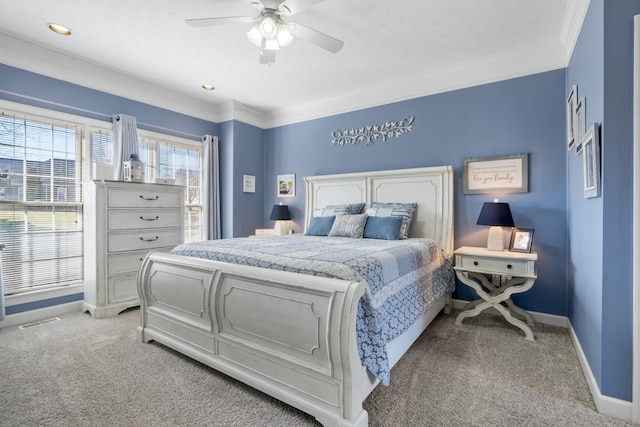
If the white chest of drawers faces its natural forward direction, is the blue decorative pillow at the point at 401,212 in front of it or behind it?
in front

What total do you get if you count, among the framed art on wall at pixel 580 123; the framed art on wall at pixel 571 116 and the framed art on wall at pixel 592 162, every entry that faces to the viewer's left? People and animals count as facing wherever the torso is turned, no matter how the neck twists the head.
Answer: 3

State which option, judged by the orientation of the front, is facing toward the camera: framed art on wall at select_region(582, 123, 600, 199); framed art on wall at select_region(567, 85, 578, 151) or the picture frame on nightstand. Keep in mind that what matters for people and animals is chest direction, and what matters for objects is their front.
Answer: the picture frame on nightstand

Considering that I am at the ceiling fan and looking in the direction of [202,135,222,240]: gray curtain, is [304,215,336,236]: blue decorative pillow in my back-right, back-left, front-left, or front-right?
front-right

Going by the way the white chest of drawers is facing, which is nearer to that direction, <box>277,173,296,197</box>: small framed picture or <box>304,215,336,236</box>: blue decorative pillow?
the blue decorative pillow

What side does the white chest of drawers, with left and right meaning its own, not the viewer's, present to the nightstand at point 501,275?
front

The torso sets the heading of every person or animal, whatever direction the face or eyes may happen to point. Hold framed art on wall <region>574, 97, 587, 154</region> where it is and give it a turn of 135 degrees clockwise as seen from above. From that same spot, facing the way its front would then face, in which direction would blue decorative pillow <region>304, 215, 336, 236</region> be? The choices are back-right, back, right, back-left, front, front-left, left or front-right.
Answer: back-left

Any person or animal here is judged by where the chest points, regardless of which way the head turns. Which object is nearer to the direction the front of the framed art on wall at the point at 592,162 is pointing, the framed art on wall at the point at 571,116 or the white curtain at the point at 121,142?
the white curtain

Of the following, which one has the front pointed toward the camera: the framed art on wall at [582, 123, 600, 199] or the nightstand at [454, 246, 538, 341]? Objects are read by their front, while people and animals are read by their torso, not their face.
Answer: the nightstand

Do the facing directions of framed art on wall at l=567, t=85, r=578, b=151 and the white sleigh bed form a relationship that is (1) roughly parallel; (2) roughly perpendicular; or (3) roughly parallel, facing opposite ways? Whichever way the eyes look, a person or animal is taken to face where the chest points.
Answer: roughly perpendicular

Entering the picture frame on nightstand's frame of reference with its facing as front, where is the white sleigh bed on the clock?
The white sleigh bed is roughly at 1 o'clock from the picture frame on nightstand.

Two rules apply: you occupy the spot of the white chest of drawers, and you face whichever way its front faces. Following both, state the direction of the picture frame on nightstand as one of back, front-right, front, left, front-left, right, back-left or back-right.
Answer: front

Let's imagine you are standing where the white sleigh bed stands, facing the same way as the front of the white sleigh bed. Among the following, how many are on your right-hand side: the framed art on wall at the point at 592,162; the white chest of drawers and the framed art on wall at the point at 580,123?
1

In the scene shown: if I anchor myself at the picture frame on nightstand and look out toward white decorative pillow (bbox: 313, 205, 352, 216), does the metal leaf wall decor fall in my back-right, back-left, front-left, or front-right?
front-right

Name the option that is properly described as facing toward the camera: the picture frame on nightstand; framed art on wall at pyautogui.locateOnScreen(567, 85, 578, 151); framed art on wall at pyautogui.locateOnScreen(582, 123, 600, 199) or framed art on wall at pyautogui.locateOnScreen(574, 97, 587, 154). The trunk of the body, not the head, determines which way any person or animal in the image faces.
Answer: the picture frame on nightstand

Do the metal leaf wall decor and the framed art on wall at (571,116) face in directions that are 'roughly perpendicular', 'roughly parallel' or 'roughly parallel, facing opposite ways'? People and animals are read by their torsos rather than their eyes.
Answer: roughly perpendicular

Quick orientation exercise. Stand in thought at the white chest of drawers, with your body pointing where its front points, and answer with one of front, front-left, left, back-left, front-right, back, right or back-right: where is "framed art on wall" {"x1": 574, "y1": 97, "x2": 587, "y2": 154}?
front

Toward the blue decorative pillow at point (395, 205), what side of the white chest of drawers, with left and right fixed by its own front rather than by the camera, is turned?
front

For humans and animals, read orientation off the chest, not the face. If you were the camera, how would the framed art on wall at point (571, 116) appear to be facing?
facing to the left of the viewer

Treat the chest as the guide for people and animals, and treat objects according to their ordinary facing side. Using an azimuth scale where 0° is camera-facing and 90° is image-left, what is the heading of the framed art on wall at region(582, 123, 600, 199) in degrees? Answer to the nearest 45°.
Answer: approximately 90°
